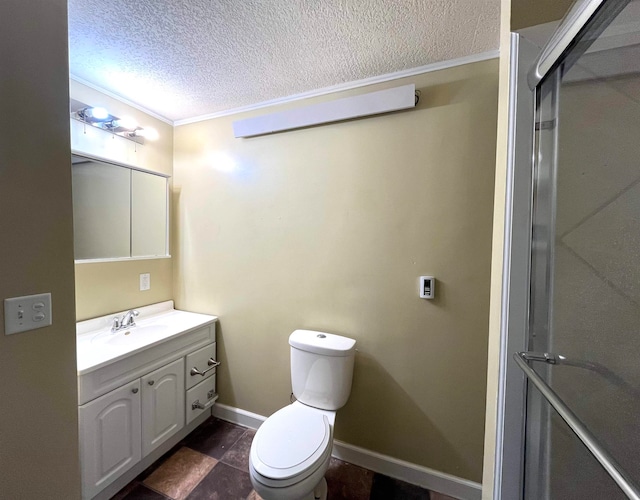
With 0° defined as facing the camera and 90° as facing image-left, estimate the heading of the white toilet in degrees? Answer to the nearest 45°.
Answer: approximately 45°

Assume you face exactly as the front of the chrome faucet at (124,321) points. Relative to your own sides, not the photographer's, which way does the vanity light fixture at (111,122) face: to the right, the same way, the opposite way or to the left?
the same way

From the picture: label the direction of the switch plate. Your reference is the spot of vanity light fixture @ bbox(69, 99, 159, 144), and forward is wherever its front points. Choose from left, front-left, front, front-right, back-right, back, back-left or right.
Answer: front-right

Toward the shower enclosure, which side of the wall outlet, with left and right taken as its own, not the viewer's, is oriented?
front

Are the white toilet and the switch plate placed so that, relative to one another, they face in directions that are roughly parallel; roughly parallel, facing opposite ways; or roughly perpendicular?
roughly perpendicular

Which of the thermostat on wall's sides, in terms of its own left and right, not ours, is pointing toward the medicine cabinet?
right

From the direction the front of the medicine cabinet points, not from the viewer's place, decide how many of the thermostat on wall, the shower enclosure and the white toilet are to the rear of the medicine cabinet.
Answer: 0

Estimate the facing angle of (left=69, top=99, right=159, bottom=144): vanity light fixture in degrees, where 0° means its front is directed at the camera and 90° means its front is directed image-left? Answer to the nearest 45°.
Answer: approximately 315°

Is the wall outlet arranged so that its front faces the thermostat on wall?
yes

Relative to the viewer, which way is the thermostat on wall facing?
toward the camera

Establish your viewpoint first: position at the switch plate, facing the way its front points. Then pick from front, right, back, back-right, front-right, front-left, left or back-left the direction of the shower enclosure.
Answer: front-left

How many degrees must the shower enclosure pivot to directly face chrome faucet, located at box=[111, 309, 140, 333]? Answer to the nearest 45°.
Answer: approximately 45° to its right

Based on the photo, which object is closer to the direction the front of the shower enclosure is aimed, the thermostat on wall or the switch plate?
the switch plate

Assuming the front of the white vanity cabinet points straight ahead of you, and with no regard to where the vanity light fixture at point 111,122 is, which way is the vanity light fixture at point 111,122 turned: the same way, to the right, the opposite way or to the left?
the same way
